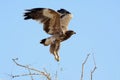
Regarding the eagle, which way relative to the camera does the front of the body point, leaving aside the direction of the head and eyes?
to the viewer's right
